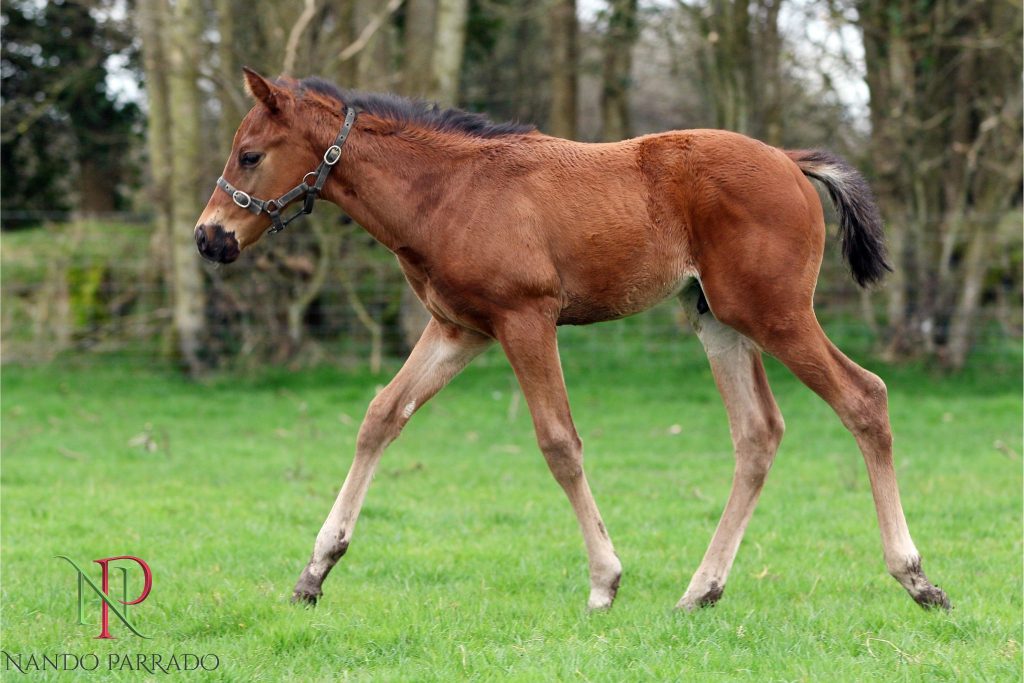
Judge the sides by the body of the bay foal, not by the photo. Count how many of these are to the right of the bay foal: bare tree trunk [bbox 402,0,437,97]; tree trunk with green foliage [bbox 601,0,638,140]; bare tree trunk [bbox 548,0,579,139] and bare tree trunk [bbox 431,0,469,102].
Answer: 4

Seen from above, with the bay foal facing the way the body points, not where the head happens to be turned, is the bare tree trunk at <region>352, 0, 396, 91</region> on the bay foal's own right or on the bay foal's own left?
on the bay foal's own right

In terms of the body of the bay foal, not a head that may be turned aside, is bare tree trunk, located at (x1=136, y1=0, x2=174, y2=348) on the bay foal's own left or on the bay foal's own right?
on the bay foal's own right

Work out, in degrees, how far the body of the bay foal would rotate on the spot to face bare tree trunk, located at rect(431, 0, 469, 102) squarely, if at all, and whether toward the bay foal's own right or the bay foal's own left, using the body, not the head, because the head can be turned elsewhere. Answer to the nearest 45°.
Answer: approximately 90° to the bay foal's own right

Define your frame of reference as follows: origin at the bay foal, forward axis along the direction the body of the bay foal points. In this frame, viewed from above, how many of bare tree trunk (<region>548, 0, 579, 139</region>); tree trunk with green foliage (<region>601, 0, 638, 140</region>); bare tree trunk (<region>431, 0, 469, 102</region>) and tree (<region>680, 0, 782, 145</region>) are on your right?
4

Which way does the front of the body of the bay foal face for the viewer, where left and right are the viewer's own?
facing to the left of the viewer

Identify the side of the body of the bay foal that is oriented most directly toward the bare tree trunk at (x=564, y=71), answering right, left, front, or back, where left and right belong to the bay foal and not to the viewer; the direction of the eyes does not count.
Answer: right

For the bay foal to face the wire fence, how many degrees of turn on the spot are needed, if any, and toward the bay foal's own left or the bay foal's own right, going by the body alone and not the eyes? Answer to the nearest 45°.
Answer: approximately 45° to the bay foal's own right

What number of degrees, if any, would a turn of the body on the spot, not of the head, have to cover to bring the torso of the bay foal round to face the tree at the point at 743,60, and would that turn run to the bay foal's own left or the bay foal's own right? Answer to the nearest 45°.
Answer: approximately 90° to the bay foal's own right

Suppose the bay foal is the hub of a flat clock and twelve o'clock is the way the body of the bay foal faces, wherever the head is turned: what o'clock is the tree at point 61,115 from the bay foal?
The tree is roughly at 2 o'clock from the bay foal.
